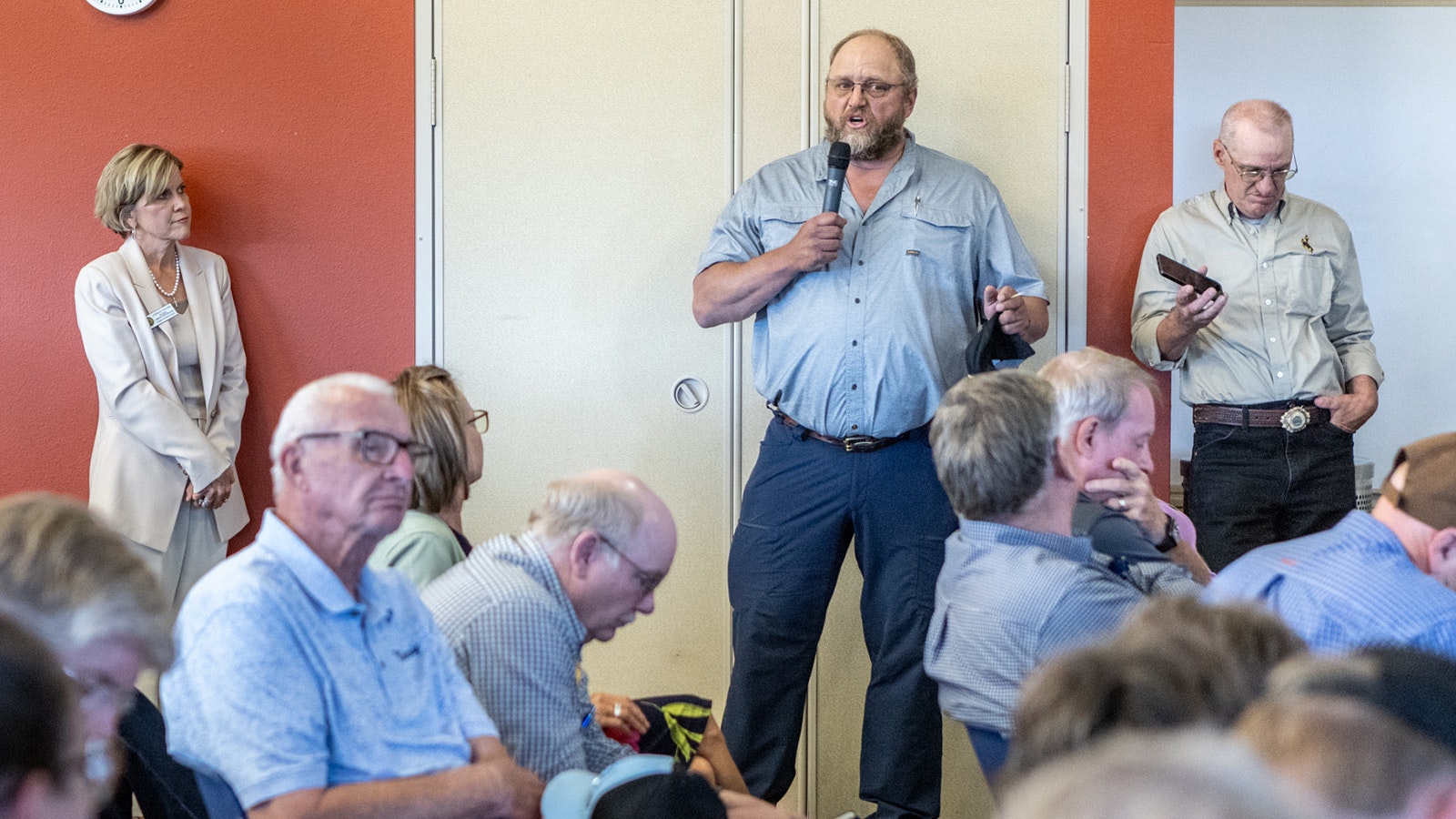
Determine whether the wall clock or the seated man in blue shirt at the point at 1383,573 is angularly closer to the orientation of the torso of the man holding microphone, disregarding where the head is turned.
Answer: the seated man in blue shirt

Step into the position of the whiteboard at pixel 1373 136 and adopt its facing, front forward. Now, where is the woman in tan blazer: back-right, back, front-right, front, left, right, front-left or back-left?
front-right

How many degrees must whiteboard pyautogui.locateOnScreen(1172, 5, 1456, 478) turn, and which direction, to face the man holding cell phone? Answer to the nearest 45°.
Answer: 0° — it already faces them

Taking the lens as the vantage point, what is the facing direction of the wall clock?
facing the viewer

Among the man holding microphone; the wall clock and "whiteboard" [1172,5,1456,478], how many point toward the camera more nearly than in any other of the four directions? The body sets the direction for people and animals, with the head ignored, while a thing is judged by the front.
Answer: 3

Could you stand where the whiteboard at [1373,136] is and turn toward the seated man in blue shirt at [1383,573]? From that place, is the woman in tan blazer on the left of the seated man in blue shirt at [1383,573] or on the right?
right

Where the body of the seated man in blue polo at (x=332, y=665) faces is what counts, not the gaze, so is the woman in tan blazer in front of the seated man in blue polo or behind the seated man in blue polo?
behind

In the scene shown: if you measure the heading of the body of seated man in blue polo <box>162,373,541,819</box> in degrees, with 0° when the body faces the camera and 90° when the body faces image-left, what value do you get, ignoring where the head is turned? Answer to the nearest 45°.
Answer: approximately 315°

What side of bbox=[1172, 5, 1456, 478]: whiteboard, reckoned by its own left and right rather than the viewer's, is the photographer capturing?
front

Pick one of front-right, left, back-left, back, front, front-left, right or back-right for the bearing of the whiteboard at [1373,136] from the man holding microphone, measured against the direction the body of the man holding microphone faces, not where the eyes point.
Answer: back-left

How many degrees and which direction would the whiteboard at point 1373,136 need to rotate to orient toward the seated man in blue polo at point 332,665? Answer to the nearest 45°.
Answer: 0° — it already faces them

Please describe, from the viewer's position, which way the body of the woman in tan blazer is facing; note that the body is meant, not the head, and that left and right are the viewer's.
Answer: facing the viewer and to the right of the viewer
